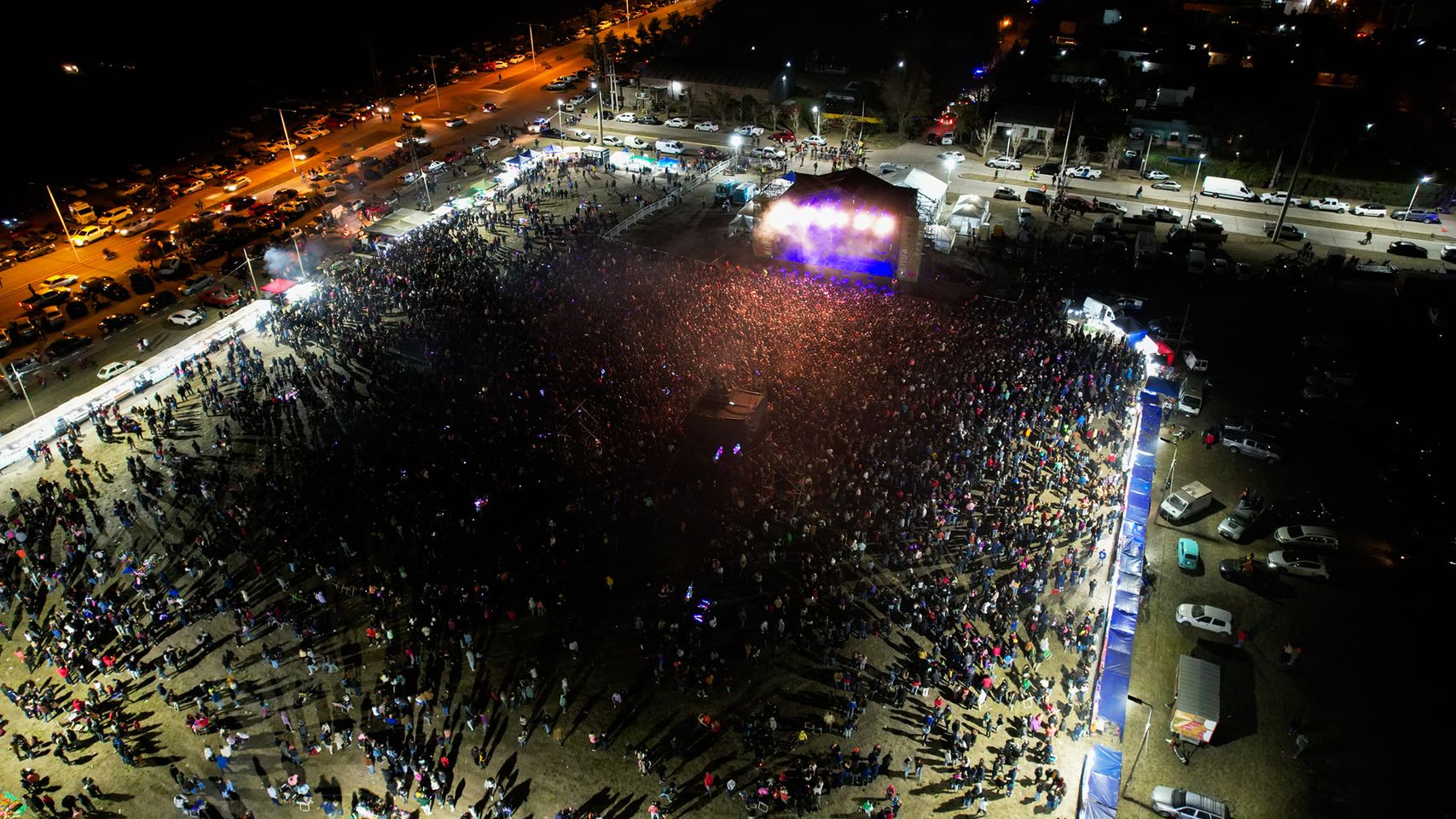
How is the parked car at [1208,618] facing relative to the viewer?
to the viewer's left

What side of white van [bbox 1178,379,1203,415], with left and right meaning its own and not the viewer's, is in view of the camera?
front

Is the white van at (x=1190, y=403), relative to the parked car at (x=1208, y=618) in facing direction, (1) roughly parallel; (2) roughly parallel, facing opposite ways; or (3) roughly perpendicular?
roughly perpendicular

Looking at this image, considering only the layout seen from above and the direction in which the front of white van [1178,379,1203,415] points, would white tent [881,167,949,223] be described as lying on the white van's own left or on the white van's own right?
on the white van's own right

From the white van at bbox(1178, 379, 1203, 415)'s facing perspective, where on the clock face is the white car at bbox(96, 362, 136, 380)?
The white car is roughly at 2 o'clock from the white van.

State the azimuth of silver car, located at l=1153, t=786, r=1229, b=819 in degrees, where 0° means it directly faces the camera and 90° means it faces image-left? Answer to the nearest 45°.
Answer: approximately 90°

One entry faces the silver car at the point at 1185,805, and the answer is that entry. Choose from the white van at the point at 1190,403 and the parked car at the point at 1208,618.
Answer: the white van

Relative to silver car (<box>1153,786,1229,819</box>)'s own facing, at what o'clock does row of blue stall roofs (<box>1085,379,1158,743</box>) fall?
The row of blue stall roofs is roughly at 2 o'clock from the silver car.

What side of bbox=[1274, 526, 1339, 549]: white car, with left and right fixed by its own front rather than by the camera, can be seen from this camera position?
left

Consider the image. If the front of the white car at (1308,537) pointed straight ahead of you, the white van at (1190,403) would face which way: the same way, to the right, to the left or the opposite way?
to the left

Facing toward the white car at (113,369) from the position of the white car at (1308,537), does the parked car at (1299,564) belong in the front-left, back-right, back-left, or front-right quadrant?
front-left

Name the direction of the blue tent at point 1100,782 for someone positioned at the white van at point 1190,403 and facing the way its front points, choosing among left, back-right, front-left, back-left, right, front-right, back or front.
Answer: front

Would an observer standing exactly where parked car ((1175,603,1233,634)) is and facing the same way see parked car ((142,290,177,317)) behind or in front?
in front

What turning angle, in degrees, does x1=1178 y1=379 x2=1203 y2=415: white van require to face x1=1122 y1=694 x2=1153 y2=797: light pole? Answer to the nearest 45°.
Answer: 0° — it already faces it

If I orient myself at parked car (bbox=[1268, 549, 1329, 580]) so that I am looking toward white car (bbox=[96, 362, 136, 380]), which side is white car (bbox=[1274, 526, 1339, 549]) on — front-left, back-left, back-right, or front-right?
back-right

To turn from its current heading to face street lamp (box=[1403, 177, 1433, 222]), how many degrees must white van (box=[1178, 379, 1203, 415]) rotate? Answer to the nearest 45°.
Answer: approximately 180°

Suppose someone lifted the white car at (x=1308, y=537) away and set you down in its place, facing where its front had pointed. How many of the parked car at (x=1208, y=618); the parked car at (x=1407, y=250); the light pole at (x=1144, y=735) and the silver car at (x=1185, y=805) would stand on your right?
1
